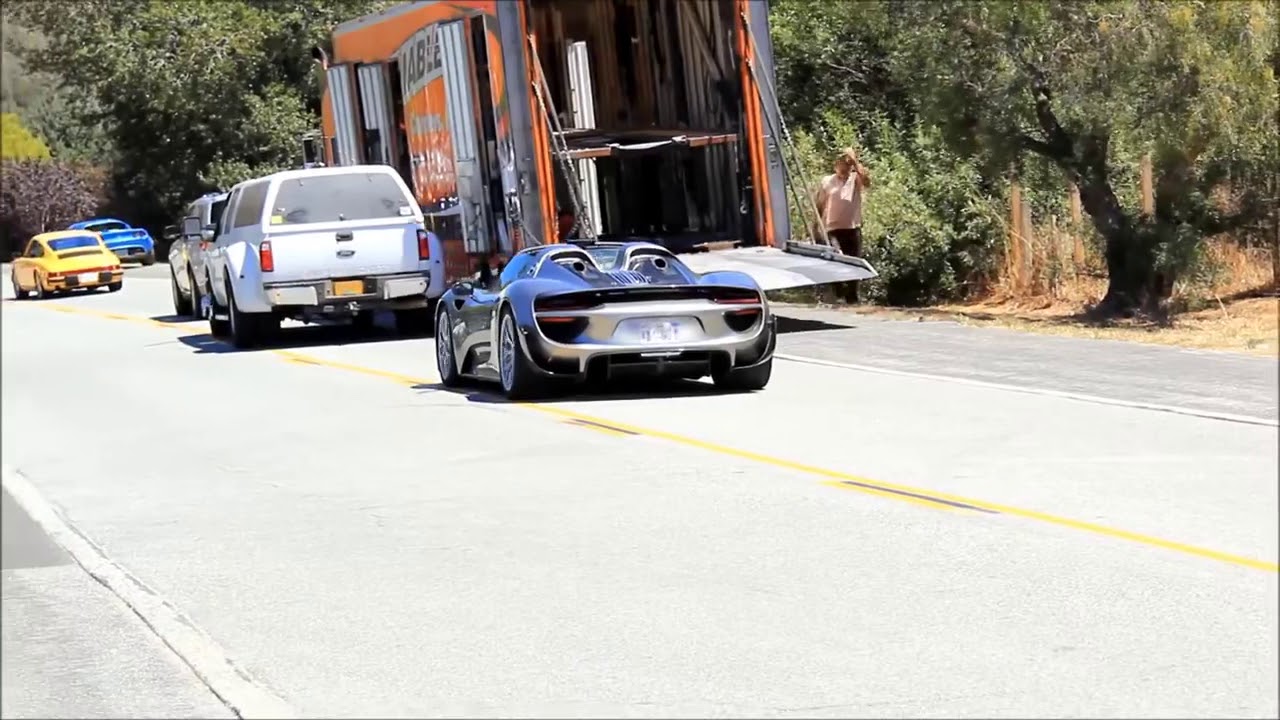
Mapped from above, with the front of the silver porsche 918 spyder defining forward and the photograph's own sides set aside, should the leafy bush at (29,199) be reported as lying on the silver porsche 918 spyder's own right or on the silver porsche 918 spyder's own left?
on the silver porsche 918 spyder's own left

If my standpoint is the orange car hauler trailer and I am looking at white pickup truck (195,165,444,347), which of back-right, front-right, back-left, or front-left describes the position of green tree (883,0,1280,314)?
back-left

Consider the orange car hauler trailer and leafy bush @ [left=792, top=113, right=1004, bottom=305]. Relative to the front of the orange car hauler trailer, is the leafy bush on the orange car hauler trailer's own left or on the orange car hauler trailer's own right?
on the orange car hauler trailer's own right

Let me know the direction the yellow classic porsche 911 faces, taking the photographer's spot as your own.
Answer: facing away from the viewer and to the left of the viewer

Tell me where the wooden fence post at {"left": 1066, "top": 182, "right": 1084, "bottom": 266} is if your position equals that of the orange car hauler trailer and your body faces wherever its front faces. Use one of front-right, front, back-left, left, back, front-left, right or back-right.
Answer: back-right

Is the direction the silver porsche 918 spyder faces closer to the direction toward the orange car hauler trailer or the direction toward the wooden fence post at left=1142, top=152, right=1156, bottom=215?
the orange car hauler trailer
